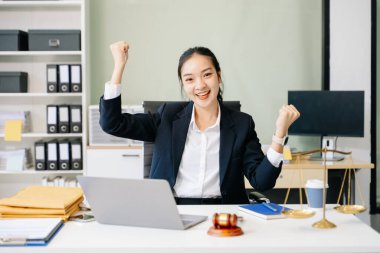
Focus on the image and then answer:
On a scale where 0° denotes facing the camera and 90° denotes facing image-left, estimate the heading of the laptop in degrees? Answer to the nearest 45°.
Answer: approximately 225°

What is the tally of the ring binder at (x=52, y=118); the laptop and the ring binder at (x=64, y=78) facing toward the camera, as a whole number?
2

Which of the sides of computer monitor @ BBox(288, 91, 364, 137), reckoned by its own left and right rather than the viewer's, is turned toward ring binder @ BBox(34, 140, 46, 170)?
right

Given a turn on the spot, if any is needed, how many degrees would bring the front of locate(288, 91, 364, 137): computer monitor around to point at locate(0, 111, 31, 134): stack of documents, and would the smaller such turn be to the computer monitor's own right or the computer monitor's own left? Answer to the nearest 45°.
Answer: approximately 90° to the computer monitor's own right

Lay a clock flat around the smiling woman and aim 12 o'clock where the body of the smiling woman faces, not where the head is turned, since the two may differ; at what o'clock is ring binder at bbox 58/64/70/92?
The ring binder is roughly at 5 o'clock from the smiling woman.

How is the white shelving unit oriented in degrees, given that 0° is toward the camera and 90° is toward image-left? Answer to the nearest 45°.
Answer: approximately 0°
